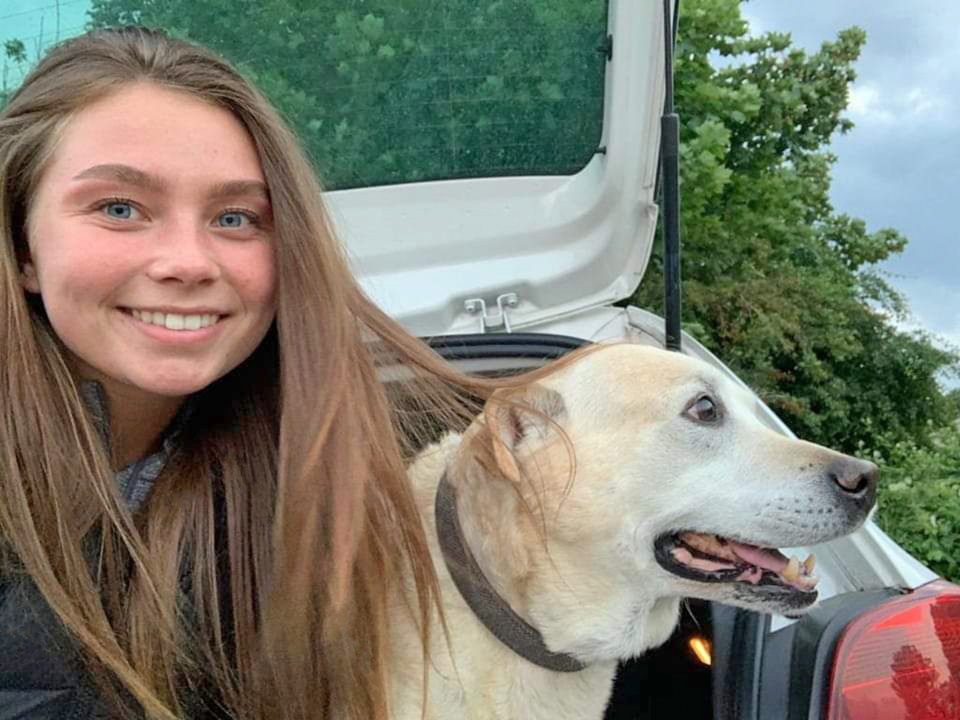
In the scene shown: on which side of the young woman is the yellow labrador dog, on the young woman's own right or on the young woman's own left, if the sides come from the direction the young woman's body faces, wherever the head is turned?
on the young woman's own left

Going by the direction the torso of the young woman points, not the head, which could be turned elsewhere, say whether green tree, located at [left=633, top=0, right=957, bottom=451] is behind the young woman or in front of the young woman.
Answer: behind

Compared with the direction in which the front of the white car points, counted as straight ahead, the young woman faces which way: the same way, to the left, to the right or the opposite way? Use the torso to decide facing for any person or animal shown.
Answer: the opposite way

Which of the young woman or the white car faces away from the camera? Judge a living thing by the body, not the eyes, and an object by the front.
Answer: the white car

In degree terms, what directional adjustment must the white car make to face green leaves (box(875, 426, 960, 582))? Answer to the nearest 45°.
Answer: approximately 45° to its right

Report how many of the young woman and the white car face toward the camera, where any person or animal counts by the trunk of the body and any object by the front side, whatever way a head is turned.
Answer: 1

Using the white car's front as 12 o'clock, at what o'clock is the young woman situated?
The young woman is roughly at 7 o'clock from the white car.

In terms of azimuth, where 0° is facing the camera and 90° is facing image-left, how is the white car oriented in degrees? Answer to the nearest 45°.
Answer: approximately 180°
